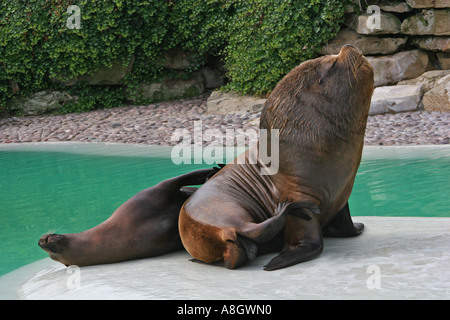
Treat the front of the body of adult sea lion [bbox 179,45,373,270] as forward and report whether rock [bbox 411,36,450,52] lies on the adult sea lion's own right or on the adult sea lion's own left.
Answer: on the adult sea lion's own left

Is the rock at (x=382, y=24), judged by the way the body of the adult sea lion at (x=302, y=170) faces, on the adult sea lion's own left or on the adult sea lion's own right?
on the adult sea lion's own left

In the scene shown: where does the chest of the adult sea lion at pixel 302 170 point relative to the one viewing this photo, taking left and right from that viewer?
facing to the right of the viewer

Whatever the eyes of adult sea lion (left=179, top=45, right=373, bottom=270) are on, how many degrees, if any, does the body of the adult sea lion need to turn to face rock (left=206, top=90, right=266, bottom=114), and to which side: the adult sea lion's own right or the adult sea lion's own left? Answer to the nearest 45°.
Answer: approximately 90° to the adult sea lion's own left
